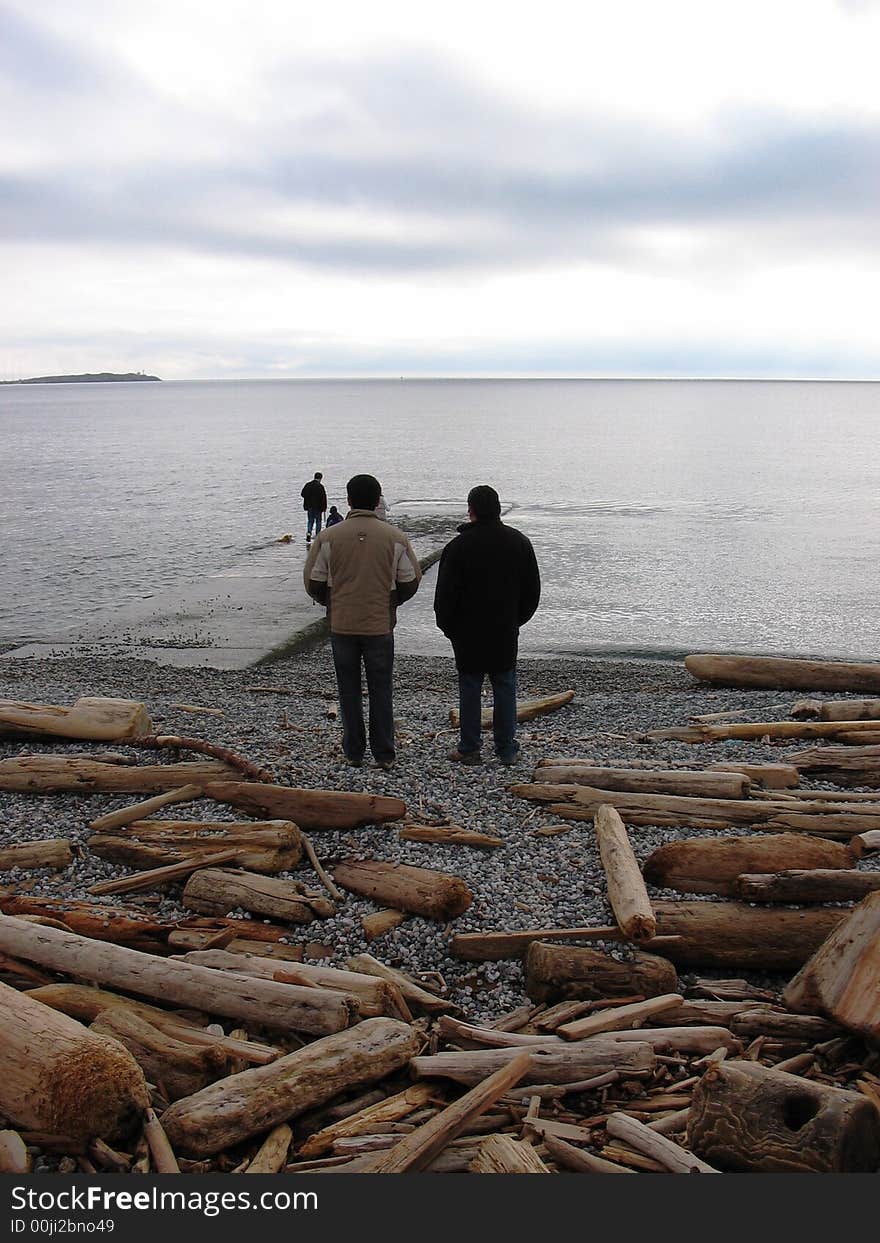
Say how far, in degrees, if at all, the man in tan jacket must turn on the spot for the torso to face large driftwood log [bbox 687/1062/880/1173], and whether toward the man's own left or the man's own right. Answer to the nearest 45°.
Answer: approximately 180°

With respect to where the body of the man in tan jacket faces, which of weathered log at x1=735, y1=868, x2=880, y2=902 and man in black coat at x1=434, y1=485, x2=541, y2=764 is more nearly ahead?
the man in black coat

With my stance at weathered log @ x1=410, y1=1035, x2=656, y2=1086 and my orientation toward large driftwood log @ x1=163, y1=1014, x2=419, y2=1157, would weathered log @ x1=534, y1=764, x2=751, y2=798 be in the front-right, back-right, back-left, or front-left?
back-right

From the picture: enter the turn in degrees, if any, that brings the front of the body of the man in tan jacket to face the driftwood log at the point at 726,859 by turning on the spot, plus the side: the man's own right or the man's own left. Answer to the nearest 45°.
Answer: approximately 135° to the man's own right

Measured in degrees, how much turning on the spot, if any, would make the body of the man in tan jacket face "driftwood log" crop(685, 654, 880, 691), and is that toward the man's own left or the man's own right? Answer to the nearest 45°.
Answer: approximately 45° to the man's own right

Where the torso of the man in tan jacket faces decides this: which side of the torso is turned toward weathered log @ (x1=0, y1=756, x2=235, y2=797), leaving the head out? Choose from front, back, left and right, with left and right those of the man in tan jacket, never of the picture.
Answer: left

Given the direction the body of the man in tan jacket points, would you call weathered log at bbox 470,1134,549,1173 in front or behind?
behind

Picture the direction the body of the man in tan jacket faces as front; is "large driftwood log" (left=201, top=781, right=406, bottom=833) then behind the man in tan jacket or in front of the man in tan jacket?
behind

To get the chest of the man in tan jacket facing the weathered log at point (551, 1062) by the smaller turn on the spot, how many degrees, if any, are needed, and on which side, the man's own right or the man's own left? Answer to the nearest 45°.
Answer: approximately 180°

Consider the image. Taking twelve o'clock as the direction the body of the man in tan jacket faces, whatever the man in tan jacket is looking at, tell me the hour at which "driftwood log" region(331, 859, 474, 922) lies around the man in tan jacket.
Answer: The driftwood log is roughly at 6 o'clock from the man in tan jacket.

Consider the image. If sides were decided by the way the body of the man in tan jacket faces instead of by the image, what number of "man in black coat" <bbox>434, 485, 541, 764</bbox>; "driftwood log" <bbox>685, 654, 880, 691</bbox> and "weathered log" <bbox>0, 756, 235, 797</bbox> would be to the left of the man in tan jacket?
1

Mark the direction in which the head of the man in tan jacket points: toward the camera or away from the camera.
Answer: away from the camera

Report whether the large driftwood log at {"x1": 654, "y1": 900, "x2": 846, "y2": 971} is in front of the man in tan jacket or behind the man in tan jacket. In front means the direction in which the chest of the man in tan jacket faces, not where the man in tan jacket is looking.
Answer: behind

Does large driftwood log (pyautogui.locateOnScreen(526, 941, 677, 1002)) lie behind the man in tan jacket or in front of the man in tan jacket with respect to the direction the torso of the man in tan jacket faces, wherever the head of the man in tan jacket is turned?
behind

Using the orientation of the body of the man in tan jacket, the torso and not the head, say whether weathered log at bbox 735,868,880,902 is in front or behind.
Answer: behind

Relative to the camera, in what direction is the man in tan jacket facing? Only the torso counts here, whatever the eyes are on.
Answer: away from the camera
